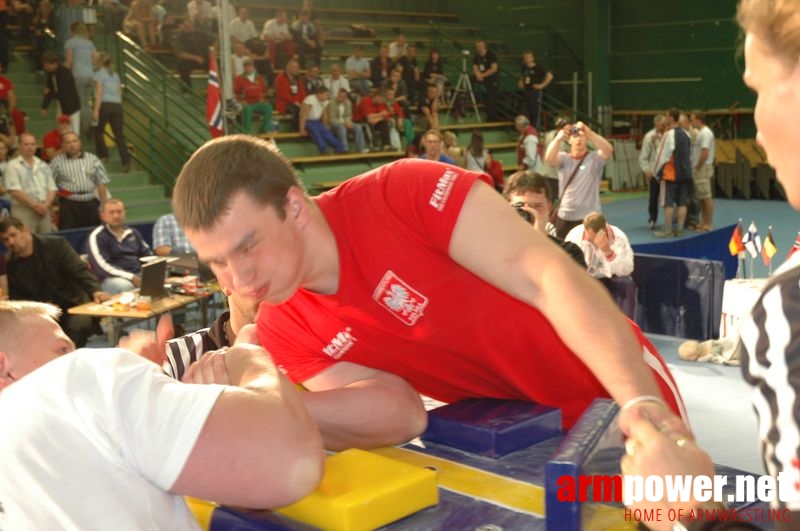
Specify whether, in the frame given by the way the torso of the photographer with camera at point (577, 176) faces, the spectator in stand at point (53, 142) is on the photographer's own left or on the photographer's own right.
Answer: on the photographer's own right

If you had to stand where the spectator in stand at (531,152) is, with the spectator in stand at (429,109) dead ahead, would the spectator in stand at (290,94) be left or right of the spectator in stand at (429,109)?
left

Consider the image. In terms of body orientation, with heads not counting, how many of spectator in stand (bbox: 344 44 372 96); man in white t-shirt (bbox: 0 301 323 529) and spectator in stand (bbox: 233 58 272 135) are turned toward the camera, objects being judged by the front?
2

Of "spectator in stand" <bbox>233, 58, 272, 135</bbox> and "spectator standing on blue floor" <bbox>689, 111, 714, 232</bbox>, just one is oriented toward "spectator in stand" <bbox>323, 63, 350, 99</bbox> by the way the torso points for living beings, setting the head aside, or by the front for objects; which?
"spectator standing on blue floor" <bbox>689, 111, 714, 232</bbox>

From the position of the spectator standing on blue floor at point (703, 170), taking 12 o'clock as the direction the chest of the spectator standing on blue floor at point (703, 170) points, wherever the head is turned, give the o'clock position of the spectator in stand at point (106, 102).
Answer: the spectator in stand at point (106, 102) is roughly at 11 o'clock from the spectator standing on blue floor at point (703, 170).

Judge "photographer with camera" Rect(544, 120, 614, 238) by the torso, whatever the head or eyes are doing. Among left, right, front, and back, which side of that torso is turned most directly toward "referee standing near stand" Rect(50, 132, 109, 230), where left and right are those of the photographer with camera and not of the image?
right

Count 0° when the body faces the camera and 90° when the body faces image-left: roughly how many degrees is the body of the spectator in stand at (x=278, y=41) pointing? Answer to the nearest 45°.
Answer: approximately 0°

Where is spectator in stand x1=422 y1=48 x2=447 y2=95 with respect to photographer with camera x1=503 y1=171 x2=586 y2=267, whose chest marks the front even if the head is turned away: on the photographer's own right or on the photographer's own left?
on the photographer's own right

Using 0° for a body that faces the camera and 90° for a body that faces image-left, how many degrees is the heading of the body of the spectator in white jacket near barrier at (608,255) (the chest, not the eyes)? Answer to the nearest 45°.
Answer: approximately 45°

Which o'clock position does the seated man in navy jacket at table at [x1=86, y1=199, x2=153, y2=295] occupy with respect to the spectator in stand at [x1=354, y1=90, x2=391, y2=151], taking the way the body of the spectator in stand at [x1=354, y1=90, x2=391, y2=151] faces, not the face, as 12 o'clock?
the seated man in navy jacket at table at [x1=86, y1=199, x2=153, y2=295] is roughly at 2 o'clock from the spectator in stand at [x1=354, y1=90, x2=391, y2=151].

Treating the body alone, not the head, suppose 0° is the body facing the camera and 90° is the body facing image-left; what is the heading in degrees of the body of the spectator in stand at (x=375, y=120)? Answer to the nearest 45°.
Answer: approximately 315°

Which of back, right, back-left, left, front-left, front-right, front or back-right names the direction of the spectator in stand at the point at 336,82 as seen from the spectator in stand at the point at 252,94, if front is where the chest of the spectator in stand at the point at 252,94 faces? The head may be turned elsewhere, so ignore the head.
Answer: back-left

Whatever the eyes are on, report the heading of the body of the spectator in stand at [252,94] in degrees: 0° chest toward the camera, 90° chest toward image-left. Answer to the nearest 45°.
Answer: approximately 0°
